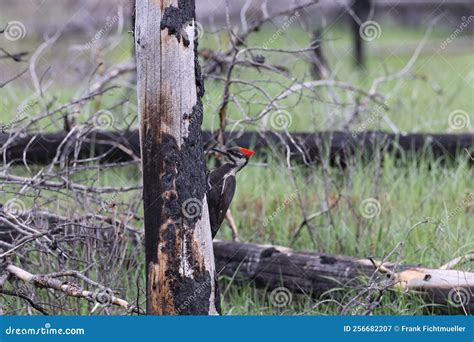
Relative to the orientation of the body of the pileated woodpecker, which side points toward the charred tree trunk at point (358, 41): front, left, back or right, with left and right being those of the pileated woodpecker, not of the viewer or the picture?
right

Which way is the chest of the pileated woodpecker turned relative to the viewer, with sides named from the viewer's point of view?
facing to the left of the viewer

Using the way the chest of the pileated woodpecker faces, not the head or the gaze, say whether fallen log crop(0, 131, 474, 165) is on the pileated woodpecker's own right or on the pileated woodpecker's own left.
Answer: on the pileated woodpecker's own right
